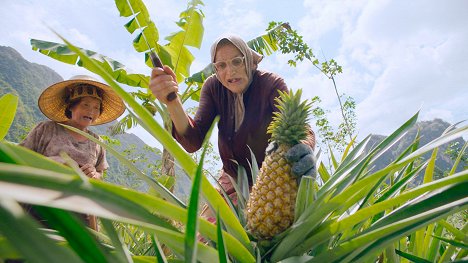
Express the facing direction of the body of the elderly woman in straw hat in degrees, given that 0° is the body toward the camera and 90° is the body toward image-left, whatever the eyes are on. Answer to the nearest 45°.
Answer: approximately 315°
